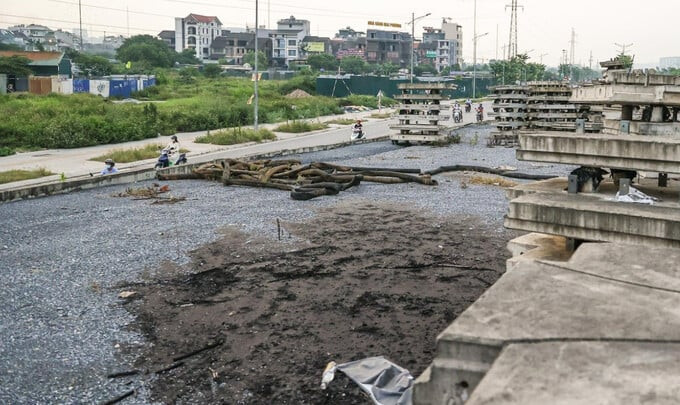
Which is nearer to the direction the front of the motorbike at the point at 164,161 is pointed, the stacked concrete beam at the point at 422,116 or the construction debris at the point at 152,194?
the construction debris

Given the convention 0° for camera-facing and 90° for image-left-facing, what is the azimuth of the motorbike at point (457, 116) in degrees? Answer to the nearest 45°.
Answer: approximately 45°

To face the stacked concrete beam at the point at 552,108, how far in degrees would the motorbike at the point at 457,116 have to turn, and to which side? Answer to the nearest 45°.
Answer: approximately 45° to its left

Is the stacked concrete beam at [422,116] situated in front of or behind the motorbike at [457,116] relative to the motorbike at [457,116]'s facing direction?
in front

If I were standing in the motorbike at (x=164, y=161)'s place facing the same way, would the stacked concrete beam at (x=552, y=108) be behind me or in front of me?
behind

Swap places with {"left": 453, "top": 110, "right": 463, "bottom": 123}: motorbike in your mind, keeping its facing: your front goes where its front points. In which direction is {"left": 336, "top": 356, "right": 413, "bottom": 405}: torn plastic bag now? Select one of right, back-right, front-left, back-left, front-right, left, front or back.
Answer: front-left

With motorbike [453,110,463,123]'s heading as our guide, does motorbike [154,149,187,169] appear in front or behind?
in front

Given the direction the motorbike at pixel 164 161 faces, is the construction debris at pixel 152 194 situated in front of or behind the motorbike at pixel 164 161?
in front

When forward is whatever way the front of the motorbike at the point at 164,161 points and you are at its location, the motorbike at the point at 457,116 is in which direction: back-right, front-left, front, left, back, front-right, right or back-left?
back

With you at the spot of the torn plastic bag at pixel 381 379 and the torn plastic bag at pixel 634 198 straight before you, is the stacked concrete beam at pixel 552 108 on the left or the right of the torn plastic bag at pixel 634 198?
left
